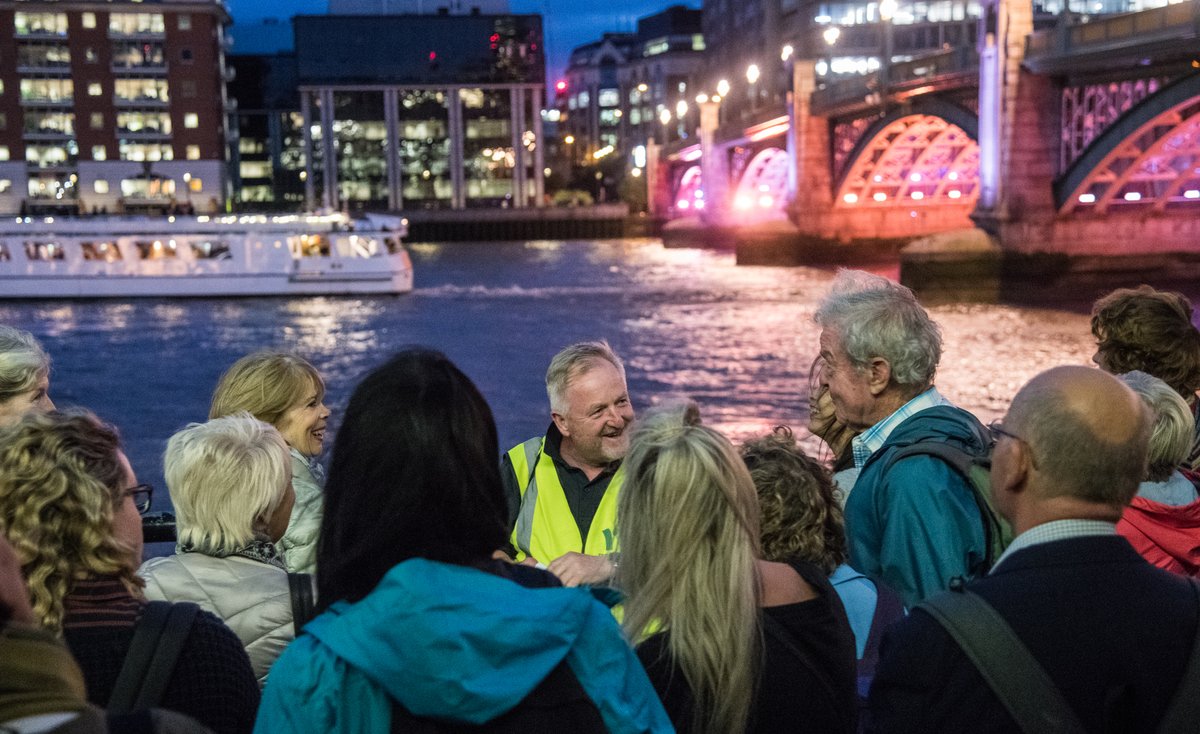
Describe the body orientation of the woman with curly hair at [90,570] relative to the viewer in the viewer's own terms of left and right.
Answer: facing away from the viewer and to the right of the viewer

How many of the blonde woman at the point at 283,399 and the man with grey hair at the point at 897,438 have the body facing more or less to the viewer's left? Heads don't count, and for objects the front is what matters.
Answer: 1

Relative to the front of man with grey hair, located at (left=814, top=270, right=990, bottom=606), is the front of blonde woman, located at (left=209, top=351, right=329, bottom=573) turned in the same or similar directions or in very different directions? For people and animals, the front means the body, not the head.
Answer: very different directions

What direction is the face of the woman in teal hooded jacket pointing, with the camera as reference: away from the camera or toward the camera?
away from the camera

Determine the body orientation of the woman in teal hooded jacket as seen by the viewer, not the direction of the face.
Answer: away from the camera

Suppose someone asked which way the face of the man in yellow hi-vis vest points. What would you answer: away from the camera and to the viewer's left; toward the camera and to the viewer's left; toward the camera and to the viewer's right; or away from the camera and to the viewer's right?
toward the camera and to the viewer's right

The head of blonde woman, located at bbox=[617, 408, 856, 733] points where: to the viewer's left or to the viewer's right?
to the viewer's left

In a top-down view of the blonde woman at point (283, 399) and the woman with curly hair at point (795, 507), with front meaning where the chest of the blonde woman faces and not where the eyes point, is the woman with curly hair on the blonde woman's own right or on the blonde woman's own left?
on the blonde woman's own right

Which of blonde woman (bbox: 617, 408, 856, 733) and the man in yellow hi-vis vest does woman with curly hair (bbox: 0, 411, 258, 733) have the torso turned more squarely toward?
the man in yellow hi-vis vest

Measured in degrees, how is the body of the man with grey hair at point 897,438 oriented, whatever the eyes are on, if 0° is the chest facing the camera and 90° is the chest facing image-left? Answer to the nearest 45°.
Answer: approximately 90°

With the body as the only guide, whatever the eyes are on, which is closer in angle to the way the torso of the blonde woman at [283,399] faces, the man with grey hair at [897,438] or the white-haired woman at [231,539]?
the man with grey hair

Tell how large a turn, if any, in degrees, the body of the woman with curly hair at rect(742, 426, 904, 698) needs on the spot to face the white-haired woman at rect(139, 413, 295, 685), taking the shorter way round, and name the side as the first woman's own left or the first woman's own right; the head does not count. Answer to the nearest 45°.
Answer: approximately 45° to the first woman's own left

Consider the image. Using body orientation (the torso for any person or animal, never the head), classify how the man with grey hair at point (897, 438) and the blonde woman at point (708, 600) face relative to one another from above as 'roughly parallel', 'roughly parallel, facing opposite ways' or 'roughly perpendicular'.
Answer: roughly perpendicular

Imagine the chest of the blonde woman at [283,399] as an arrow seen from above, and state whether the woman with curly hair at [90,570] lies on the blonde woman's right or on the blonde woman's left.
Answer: on the blonde woman's right

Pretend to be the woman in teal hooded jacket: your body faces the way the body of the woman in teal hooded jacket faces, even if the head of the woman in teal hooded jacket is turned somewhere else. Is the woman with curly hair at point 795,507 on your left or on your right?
on your right
